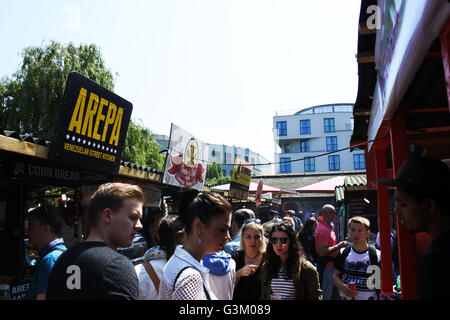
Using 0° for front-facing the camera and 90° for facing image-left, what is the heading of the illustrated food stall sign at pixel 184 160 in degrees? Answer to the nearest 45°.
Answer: approximately 315°

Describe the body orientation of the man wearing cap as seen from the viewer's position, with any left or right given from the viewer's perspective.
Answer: facing to the left of the viewer

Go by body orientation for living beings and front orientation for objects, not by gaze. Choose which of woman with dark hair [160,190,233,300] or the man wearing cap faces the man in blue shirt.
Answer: the man wearing cap

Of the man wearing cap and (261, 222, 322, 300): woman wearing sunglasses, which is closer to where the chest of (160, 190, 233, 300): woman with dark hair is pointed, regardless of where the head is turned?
the man wearing cap

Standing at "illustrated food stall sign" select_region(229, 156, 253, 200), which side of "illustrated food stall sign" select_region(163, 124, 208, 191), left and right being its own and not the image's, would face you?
left
